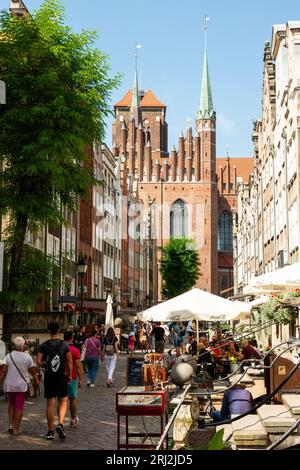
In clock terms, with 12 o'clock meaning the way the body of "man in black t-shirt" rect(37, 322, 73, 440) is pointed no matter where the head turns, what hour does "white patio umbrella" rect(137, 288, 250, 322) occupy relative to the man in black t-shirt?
The white patio umbrella is roughly at 1 o'clock from the man in black t-shirt.

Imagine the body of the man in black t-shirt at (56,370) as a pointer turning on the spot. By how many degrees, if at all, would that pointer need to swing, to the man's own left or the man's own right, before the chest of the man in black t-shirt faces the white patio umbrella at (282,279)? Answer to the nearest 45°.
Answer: approximately 45° to the man's own right

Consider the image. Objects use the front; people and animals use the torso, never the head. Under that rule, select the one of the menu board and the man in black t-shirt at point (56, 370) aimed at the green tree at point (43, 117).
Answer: the man in black t-shirt

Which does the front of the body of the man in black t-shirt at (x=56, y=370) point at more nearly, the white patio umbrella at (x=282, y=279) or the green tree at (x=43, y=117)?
the green tree

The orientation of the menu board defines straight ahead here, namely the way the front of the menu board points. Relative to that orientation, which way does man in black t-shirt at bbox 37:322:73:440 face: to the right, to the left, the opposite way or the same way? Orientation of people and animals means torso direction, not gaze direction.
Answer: the opposite way

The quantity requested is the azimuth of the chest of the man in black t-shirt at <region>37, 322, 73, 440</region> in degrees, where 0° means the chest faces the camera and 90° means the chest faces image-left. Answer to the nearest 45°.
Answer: approximately 180°
